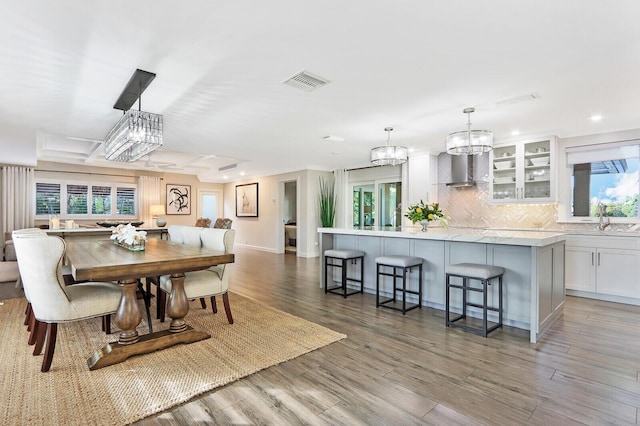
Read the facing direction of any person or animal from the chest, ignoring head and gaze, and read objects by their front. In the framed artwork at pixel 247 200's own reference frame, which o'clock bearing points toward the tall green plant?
The tall green plant is roughly at 9 o'clock from the framed artwork.

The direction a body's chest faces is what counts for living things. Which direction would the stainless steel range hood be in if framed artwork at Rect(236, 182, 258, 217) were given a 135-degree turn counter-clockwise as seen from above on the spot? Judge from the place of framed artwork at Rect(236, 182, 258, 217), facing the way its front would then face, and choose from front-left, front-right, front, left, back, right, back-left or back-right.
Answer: front-right

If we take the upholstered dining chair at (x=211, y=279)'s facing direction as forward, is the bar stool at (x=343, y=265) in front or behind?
behind

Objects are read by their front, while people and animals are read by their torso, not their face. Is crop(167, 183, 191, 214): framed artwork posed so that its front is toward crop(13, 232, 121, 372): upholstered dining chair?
yes

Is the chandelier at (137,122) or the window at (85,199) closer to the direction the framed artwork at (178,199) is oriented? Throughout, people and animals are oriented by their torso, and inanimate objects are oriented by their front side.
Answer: the chandelier

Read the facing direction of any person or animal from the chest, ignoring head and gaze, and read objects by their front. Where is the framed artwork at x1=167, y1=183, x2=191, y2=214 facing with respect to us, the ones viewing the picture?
facing the viewer

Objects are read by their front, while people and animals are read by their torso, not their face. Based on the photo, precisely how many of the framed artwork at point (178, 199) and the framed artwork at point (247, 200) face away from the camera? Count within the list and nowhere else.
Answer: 0

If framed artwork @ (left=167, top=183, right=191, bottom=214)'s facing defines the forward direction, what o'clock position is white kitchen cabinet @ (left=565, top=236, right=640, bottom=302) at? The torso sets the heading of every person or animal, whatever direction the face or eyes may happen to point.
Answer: The white kitchen cabinet is roughly at 11 o'clock from the framed artwork.

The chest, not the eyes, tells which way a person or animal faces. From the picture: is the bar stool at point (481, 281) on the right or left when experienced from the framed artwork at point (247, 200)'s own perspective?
on its left

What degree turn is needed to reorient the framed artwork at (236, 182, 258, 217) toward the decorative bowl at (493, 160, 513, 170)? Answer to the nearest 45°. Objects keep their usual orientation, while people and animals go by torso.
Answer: approximately 90° to its left

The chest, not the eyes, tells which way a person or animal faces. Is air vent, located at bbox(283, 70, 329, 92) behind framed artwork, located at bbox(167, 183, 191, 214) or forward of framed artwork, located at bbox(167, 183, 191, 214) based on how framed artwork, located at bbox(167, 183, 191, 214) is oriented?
forward

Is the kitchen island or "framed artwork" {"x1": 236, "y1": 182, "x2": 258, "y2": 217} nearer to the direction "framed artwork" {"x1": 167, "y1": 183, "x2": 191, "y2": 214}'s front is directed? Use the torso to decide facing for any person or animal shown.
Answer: the kitchen island

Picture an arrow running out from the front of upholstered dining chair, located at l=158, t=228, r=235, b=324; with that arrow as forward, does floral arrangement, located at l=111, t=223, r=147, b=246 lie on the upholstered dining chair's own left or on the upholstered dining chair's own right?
on the upholstered dining chair's own right

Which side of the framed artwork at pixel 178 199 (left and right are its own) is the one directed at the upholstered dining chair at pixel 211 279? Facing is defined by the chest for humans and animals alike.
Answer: front
